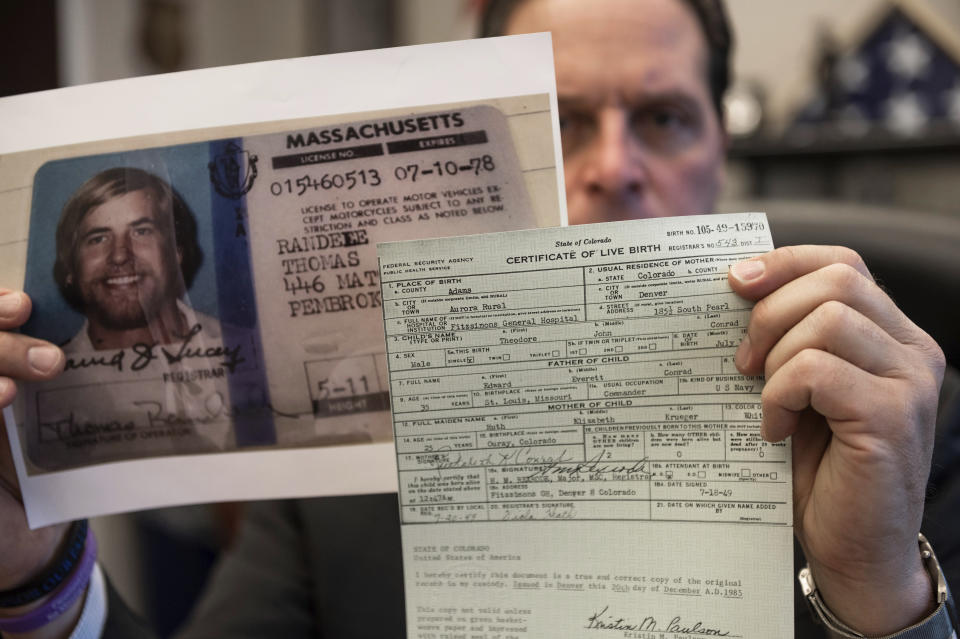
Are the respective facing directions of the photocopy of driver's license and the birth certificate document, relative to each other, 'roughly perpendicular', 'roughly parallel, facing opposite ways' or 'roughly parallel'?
roughly parallel

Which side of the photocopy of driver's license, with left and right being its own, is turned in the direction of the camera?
front

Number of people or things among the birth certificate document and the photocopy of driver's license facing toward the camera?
2

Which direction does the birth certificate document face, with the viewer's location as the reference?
facing the viewer
